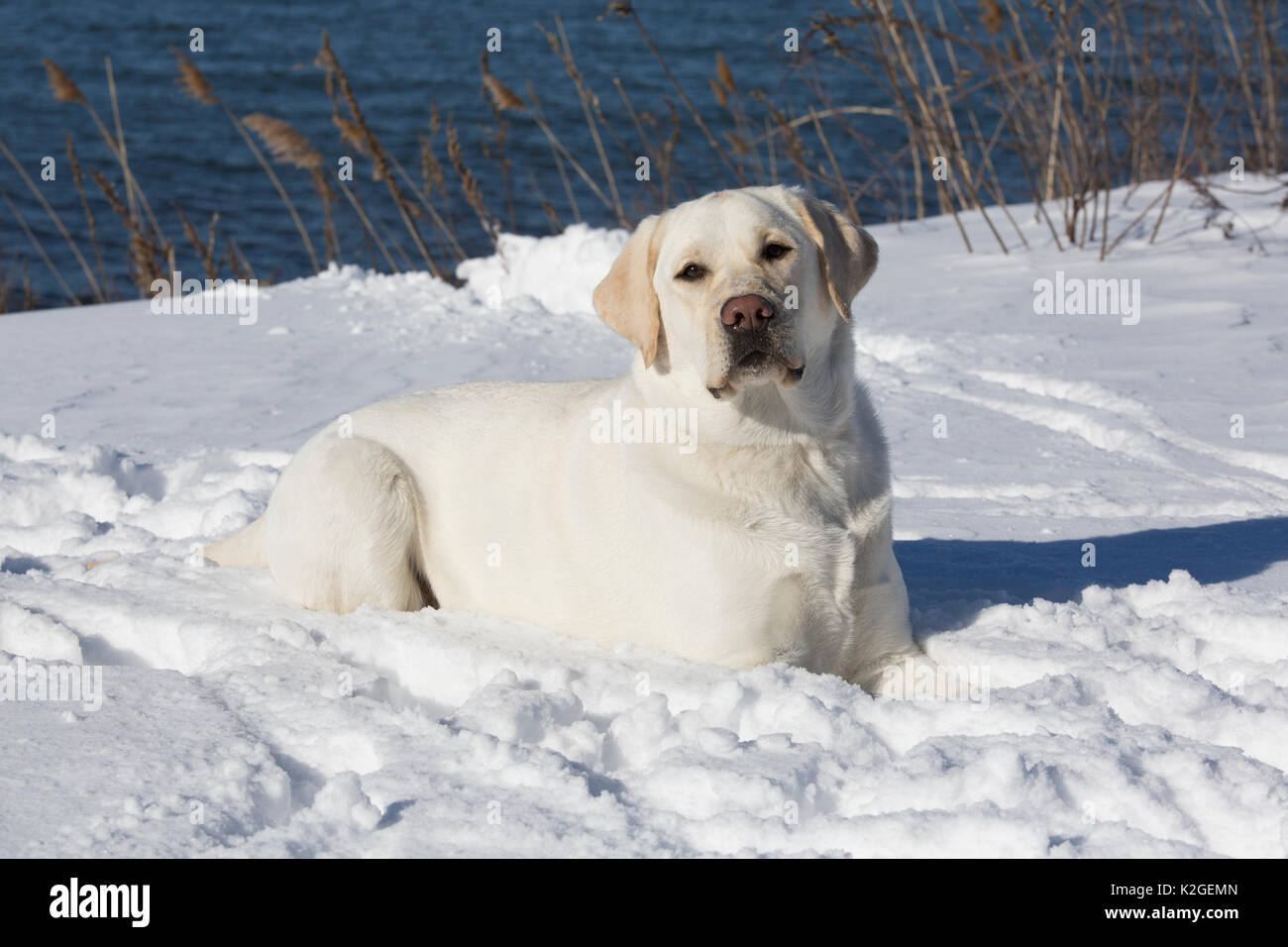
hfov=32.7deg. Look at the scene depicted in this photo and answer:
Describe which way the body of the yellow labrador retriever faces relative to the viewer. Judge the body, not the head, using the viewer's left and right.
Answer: facing the viewer and to the right of the viewer
